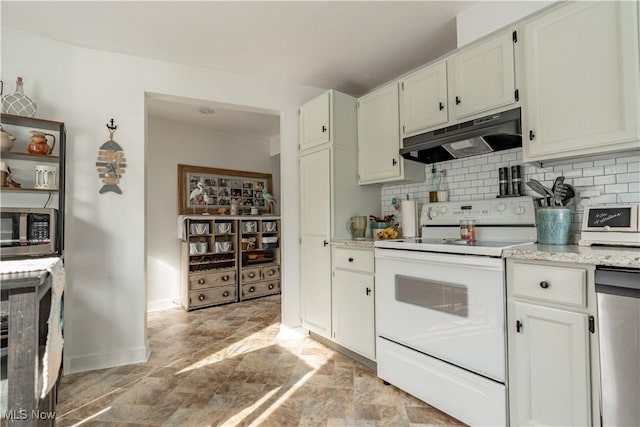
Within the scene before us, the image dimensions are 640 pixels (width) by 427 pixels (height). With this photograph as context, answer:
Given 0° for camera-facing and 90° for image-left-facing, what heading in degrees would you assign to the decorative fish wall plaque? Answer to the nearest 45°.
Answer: approximately 0°

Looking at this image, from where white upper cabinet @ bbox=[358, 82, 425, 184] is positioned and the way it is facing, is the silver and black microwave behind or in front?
in front

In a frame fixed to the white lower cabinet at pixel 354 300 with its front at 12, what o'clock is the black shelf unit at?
The black shelf unit is roughly at 1 o'clock from the white lower cabinet.

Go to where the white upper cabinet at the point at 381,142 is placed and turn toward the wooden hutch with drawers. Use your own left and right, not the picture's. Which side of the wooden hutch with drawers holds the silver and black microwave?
left

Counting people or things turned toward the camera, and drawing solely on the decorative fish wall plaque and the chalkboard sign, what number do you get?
2

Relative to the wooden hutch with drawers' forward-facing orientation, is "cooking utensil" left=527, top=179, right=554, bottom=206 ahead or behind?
ahead
